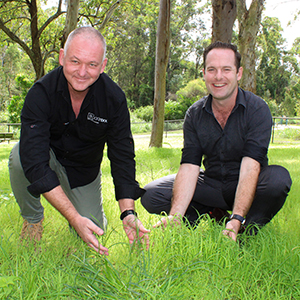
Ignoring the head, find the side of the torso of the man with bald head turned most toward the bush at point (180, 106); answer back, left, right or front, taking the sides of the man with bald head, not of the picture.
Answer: back

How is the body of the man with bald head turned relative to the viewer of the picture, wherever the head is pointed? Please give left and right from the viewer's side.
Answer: facing the viewer

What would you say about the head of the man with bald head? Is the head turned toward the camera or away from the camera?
toward the camera

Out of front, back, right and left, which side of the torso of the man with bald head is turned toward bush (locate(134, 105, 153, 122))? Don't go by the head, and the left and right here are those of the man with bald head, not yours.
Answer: back

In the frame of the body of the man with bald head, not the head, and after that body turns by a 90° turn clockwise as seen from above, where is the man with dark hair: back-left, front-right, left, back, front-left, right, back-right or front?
back

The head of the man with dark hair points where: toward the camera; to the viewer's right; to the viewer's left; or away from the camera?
toward the camera
